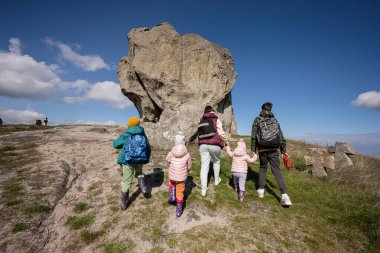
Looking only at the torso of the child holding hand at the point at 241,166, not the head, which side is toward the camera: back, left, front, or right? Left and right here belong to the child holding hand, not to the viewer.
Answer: back

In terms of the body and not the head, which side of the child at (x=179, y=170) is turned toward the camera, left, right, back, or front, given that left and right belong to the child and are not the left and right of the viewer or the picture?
back

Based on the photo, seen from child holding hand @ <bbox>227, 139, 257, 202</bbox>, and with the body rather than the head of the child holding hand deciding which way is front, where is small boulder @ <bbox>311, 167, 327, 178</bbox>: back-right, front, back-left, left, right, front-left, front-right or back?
front-right

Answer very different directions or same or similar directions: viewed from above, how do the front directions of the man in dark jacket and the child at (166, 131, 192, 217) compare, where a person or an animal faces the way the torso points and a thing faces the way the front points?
same or similar directions

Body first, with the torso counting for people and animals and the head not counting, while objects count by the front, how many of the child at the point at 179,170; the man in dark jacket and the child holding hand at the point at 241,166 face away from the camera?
3

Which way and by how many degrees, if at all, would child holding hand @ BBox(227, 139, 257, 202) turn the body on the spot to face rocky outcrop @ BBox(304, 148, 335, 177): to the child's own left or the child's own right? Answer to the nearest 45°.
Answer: approximately 45° to the child's own right

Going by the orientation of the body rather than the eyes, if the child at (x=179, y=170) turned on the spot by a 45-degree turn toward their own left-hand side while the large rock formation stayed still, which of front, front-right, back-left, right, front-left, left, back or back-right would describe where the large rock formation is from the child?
front-right

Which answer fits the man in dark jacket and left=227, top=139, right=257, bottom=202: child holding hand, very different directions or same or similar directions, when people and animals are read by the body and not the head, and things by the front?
same or similar directions

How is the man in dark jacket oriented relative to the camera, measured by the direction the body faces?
away from the camera

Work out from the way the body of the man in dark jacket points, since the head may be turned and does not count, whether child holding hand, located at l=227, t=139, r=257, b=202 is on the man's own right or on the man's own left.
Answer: on the man's own left

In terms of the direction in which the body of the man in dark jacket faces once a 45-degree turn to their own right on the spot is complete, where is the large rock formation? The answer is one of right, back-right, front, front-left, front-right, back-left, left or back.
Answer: left

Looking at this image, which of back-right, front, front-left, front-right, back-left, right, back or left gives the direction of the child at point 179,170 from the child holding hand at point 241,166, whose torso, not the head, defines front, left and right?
back-left

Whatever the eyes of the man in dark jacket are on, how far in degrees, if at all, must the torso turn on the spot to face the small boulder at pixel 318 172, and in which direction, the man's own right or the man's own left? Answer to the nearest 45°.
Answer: approximately 45° to the man's own right

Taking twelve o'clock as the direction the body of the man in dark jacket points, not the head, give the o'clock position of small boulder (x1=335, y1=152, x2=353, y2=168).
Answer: The small boulder is roughly at 1 o'clock from the man in dark jacket.

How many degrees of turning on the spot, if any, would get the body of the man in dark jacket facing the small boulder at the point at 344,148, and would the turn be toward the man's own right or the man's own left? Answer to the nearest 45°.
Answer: approximately 45° to the man's own right

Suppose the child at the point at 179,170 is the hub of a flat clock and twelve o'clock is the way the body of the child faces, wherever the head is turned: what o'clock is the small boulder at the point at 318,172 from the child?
The small boulder is roughly at 2 o'clock from the child.
